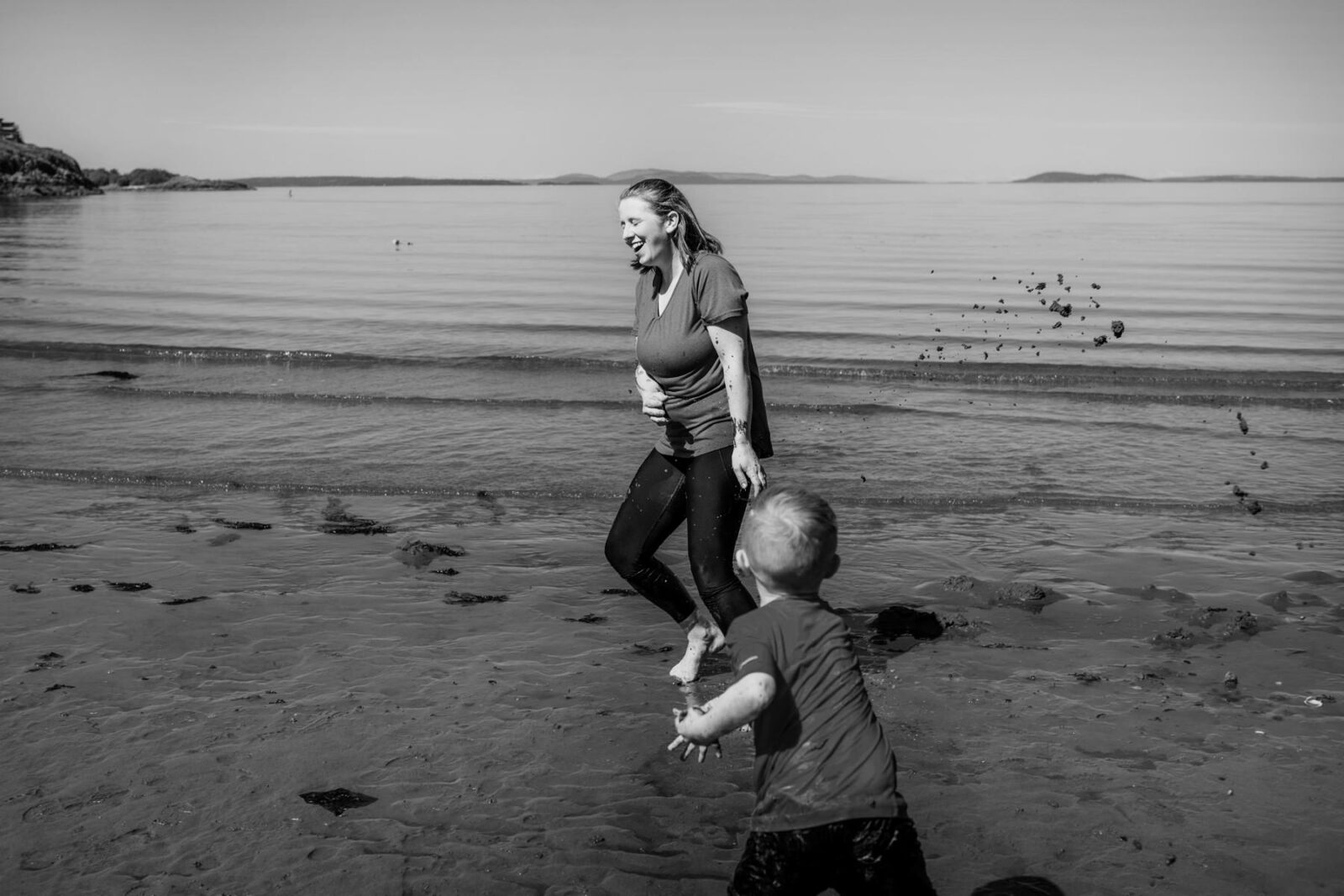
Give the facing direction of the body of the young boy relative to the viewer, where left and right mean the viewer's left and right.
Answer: facing away from the viewer

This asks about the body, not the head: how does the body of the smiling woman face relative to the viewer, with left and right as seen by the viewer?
facing the viewer and to the left of the viewer

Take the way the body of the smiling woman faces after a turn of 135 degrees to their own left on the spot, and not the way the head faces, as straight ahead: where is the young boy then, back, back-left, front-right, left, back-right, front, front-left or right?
right

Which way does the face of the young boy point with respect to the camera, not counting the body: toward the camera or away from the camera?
away from the camera
